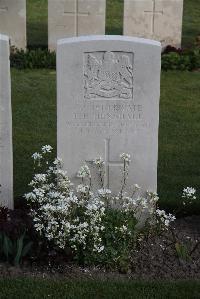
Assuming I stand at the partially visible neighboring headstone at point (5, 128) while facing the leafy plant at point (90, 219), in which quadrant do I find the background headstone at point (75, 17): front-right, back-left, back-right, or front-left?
back-left

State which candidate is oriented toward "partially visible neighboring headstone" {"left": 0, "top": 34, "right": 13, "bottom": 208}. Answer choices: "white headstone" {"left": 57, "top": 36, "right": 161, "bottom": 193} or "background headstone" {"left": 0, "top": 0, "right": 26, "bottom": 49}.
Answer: "background headstone" {"left": 0, "top": 0, "right": 26, "bottom": 49}

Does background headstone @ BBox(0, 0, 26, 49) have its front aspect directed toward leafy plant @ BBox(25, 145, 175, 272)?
yes

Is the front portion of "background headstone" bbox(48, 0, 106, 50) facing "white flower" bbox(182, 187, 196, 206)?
yes

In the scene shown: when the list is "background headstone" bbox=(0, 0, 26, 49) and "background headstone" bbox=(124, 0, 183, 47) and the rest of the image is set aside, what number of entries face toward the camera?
2

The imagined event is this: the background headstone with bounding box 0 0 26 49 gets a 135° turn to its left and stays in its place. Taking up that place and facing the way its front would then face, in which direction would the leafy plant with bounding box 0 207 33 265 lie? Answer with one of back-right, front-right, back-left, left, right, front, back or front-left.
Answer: back-right

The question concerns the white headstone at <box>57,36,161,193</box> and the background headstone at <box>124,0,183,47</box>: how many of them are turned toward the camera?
2

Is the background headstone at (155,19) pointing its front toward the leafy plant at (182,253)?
yes

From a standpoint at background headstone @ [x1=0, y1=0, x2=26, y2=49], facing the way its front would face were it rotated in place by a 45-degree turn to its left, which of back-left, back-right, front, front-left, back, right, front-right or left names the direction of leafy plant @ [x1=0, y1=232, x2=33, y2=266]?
front-right

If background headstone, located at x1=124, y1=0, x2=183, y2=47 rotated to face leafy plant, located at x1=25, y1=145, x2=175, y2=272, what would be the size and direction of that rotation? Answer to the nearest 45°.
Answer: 0° — it already faces it

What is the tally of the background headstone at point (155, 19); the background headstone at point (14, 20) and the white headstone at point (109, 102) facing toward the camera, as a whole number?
3
